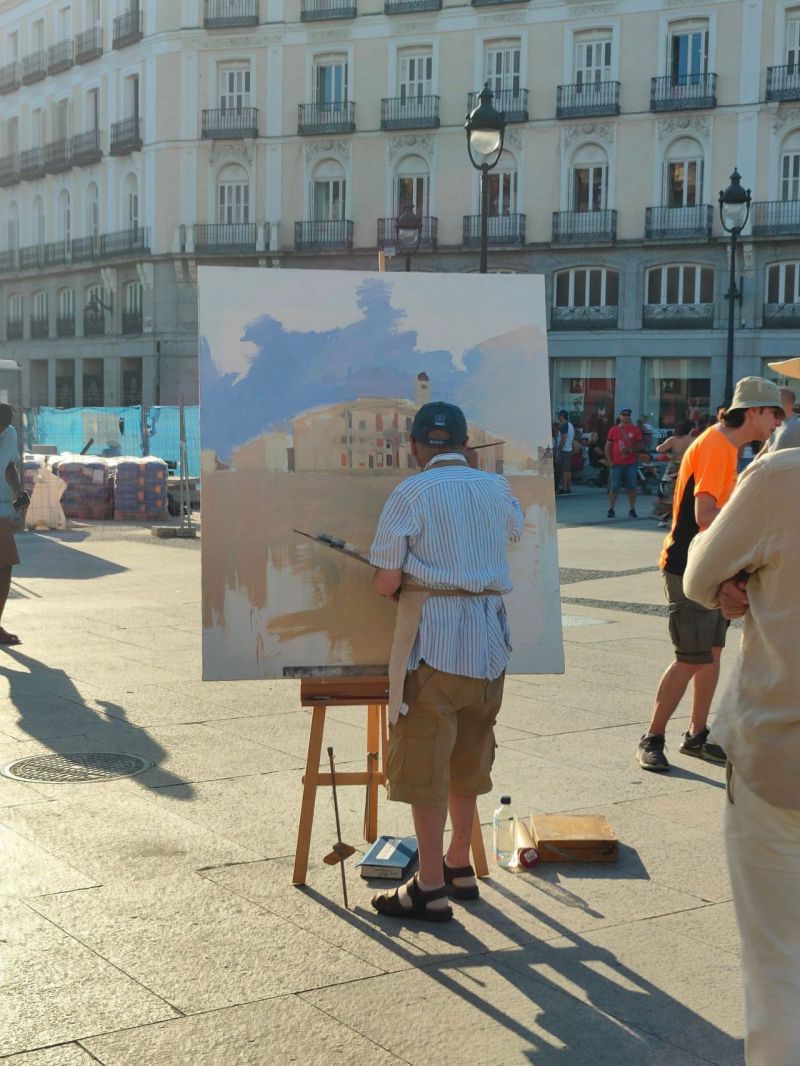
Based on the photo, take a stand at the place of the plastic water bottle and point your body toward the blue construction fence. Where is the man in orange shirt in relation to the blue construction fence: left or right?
right

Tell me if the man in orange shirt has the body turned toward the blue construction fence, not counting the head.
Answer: no

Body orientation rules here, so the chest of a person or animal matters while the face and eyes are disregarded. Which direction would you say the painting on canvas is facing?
toward the camera

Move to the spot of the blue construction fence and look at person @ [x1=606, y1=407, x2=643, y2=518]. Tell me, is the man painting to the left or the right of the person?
right

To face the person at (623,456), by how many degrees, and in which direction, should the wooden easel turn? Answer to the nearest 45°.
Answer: approximately 180°

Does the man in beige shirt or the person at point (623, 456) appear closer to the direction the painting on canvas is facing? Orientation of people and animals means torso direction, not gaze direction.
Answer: the man in beige shirt

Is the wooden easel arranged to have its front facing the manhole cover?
no

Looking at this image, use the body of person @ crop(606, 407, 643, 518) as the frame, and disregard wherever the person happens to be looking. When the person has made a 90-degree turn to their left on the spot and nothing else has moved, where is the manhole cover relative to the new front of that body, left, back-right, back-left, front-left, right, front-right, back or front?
right

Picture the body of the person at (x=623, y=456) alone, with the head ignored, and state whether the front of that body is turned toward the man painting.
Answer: yes

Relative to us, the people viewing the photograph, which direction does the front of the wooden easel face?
facing the viewer

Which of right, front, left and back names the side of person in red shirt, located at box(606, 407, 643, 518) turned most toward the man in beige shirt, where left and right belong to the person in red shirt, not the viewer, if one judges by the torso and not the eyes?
front

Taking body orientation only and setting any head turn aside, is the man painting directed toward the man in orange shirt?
no

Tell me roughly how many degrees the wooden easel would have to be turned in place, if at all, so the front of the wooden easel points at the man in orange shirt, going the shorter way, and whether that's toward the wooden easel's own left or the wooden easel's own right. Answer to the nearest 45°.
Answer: approximately 135° to the wooden easel's own left

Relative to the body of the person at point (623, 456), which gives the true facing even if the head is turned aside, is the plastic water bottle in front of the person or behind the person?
in front
